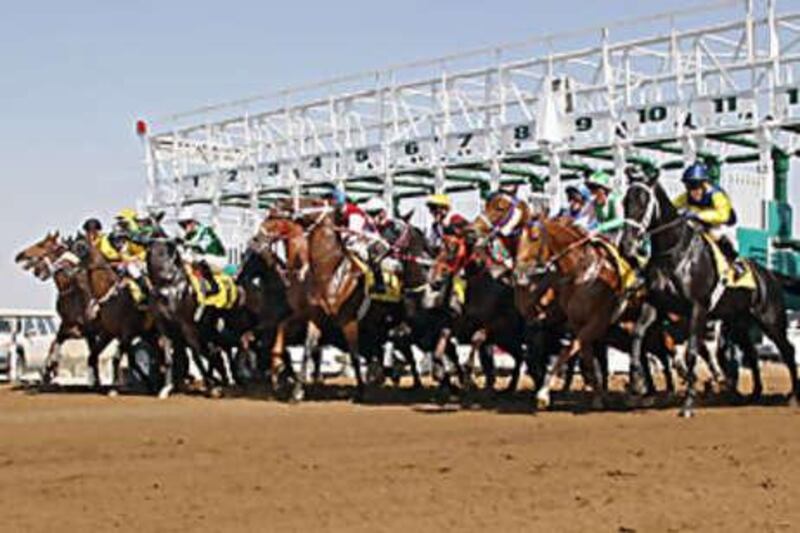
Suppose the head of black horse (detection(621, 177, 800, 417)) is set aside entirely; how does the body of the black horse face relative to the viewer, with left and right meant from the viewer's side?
facing the viewer and to the left of the viewer

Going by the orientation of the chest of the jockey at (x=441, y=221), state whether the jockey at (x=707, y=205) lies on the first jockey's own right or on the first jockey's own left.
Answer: on the first jockey's own left

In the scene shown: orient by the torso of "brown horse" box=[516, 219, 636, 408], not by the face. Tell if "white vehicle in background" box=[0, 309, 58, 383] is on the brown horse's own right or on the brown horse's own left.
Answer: on the brown horse's own right

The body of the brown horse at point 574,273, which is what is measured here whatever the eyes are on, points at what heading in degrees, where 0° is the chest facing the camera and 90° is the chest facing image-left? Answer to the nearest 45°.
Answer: approximately 45°

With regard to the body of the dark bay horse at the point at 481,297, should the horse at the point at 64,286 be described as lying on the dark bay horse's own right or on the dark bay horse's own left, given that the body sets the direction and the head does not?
on the dark bay horse's own right

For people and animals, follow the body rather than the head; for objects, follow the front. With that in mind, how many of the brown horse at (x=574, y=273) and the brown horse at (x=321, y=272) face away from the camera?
0

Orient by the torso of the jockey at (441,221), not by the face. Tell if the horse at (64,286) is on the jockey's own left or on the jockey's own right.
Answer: on the jockey's own right

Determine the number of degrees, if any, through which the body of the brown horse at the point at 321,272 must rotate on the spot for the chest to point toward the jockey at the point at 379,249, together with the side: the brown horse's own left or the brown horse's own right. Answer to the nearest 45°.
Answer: approximately 180°

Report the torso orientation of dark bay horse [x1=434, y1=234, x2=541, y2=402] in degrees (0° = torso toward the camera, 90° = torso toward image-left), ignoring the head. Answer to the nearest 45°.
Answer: approximately 45°
